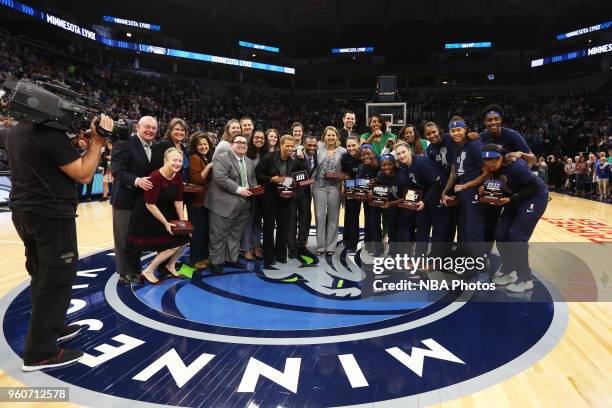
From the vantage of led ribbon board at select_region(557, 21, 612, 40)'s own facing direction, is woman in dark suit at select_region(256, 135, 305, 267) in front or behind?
in front

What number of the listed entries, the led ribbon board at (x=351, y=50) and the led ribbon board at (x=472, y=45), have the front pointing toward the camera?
2

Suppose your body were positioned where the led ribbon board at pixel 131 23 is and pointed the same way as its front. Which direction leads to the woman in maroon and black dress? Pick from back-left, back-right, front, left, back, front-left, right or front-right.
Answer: front-right

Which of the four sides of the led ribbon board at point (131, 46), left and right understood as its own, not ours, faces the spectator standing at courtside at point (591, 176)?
front

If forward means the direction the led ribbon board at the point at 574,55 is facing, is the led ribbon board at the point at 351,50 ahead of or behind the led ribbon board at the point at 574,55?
ahead

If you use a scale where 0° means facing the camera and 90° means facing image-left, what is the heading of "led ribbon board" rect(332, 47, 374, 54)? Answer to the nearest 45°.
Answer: approximately 0°

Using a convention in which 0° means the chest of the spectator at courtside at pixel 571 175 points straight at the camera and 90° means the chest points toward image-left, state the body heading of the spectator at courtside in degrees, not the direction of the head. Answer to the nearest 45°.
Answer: approximately 0°

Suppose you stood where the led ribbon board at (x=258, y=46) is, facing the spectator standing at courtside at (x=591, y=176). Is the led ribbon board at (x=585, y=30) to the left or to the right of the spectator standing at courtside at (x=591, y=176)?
left

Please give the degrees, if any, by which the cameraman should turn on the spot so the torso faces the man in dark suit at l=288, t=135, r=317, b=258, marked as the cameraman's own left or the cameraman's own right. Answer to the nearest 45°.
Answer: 0° — they already face them

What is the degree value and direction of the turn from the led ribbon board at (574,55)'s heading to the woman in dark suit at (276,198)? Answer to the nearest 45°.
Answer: approximately 45° to its left

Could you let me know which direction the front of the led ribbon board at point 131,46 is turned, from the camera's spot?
facing the viewer and to the right of the viewer
